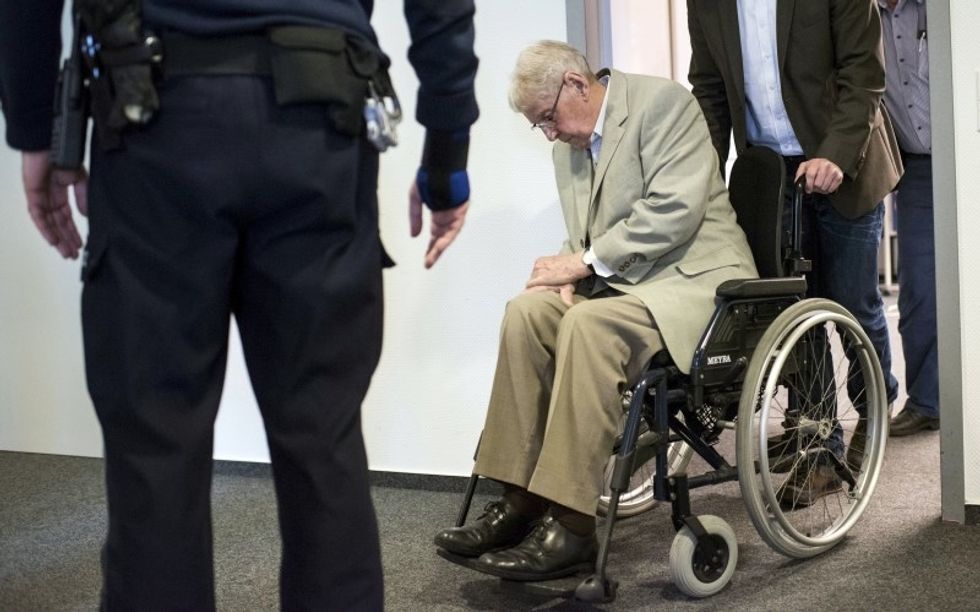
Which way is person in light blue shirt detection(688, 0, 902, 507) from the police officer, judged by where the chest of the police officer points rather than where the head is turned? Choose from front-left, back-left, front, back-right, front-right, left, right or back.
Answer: front-right

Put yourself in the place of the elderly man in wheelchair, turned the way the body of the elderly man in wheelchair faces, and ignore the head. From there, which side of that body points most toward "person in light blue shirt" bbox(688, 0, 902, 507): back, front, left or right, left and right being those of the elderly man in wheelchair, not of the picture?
back

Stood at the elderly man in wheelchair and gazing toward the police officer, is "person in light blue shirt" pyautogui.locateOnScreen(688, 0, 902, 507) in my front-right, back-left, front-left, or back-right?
back-left

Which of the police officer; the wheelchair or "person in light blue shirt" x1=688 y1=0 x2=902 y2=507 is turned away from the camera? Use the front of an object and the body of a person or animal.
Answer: the police officer

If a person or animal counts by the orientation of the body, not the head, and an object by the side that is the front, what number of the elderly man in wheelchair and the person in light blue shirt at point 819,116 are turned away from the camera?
0

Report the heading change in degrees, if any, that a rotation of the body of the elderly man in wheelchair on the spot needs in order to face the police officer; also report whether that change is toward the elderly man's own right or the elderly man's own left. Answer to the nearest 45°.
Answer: approximately 45° to the elderly man's own left

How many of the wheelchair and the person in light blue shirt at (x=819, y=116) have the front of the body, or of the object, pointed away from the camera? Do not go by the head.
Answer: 0

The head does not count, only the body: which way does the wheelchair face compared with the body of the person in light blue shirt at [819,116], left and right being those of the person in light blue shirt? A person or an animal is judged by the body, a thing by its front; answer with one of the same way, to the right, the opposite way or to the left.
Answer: the same way

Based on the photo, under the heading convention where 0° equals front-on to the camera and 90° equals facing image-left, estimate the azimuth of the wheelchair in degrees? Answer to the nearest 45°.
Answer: approximately 45°

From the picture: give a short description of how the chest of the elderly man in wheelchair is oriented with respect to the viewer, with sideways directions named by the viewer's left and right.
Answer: facing the viewer and to the left of the viewer

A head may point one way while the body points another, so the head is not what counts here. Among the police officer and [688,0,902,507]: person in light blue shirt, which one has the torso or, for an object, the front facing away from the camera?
the police officer

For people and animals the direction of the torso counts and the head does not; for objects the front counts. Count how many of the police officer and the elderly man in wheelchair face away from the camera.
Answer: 1

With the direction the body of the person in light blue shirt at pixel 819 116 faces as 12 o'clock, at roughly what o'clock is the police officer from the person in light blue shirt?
The police officer is roughly at 11 o'clock from the person in light blue shirt.

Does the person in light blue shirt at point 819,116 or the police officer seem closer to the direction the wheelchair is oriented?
the police officer

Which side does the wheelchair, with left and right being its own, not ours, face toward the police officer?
front

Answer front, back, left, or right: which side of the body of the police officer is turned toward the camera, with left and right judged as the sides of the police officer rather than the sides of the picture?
back

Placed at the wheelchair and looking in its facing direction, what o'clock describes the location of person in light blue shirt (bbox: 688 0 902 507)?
The person in light blue shirt is roughly at 5 o'clock from the wheelchair.

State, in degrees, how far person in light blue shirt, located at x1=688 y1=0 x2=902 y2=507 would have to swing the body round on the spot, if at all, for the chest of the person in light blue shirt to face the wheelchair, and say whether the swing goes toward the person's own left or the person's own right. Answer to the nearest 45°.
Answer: approximately 45° to the person's own left

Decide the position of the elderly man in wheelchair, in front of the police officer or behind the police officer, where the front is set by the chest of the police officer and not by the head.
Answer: in front

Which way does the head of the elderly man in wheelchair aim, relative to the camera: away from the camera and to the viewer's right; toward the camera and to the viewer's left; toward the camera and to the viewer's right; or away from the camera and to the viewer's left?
toward the camera and to the viewer's left
